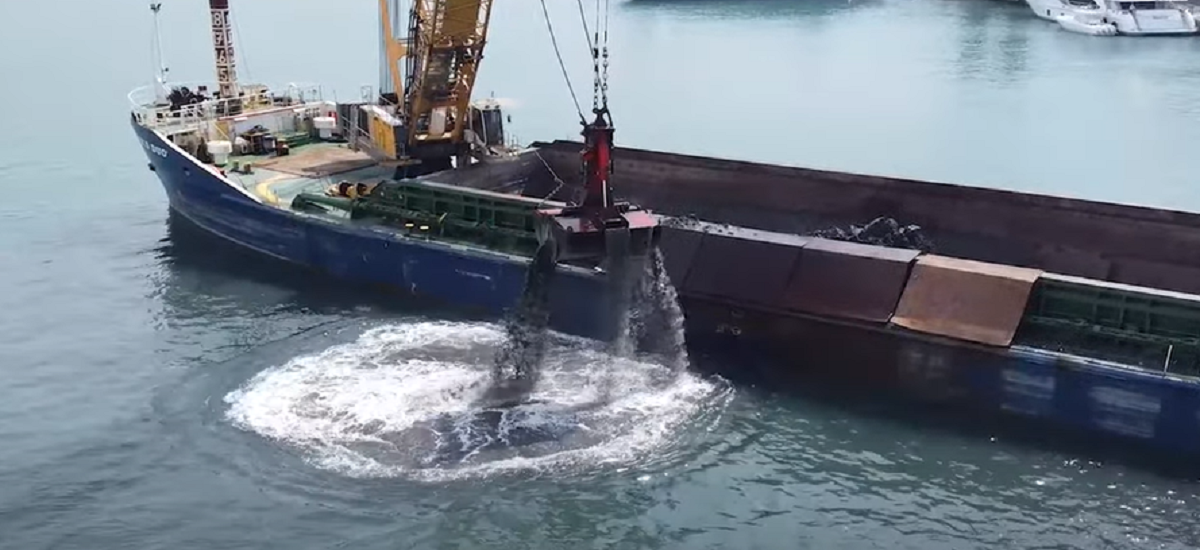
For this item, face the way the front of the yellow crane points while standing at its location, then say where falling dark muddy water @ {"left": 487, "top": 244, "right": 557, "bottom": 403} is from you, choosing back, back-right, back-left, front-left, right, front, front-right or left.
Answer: front-right

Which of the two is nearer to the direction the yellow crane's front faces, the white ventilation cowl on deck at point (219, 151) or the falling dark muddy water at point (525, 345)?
the falling dark muddy water

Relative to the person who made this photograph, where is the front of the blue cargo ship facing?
facing away from the viewer and to the left of the viewer

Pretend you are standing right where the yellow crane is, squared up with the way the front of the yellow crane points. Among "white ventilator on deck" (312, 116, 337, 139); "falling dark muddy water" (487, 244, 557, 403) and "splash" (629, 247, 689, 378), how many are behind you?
1

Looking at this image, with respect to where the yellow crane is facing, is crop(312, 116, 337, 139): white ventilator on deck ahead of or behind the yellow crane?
behind

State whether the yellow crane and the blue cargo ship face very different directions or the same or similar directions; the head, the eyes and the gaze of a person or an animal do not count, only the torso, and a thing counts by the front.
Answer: very different directions

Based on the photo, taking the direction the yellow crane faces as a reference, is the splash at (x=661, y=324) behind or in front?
in front

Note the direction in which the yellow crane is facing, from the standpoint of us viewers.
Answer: facing the viewer and to the right of the viewer

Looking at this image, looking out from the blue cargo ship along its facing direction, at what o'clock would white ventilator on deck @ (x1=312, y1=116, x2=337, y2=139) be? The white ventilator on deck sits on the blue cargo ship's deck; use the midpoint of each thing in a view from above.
The white ventilator on deck is roughly at 12 o'clock from the blue cargo ship.
